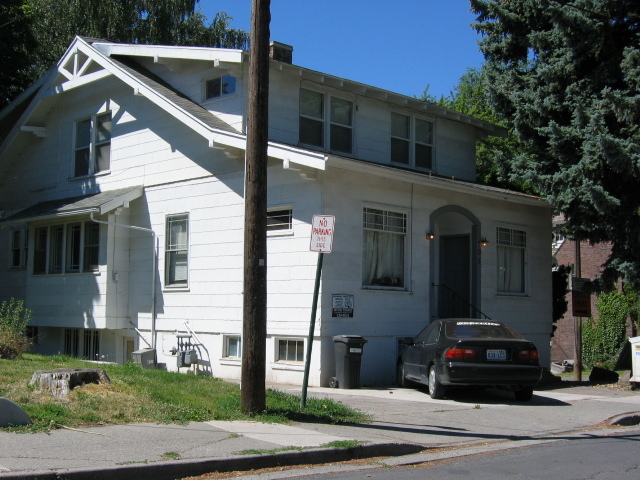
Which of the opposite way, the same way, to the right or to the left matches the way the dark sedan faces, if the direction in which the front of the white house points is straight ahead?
the opposite way

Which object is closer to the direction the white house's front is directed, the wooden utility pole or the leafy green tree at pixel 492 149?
the wooden utility pole

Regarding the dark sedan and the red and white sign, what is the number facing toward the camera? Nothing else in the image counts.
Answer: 1

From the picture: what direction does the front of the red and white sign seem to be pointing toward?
toward the camera

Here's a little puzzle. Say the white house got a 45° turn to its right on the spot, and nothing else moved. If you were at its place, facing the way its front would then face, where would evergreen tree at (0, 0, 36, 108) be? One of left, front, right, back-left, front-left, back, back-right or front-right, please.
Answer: back-right

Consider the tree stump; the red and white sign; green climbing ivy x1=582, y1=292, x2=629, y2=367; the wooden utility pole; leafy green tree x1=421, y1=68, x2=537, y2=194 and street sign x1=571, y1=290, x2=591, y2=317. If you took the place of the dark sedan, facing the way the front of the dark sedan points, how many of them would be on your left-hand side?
3

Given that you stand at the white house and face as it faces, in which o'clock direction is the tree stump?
The tree stump is roughly at 2 o'clock from the white house.

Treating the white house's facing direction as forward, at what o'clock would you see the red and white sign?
The red and white sign is roughly at 1 o'clock from the white house.

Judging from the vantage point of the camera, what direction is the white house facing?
facing the viewer and to the right of the viewer

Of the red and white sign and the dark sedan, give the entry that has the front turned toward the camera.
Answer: the red and white sign

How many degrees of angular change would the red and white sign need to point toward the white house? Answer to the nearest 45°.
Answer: approximately 180°

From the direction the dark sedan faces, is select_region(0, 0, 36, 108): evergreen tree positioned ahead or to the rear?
ahead

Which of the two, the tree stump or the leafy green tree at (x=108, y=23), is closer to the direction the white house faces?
the tree stump

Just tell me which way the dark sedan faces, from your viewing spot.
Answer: facing away from the viewer and to the left of the viewer
